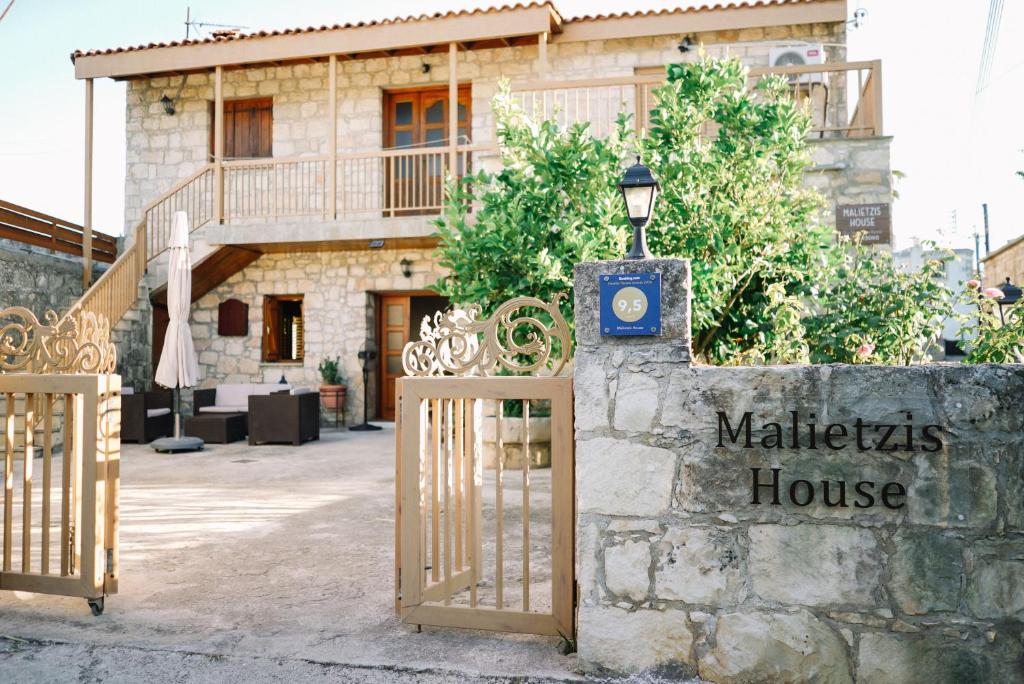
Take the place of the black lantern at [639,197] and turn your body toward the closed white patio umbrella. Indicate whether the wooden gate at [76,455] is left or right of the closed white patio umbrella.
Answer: left

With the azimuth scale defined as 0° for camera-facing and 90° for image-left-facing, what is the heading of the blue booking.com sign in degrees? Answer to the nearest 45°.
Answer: approximately 0°

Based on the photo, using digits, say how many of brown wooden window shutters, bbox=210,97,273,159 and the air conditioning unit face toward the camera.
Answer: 2

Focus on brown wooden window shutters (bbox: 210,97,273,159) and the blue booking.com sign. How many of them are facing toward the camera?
2

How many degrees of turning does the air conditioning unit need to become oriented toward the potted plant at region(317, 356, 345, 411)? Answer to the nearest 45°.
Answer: approximately 90° to its right

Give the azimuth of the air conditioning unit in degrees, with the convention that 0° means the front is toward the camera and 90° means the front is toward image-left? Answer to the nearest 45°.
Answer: approximately 0°

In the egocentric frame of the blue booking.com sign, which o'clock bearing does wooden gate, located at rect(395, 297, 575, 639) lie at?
The wooden gate is roughly at 4 o'clock from the blue booking.com sign.
